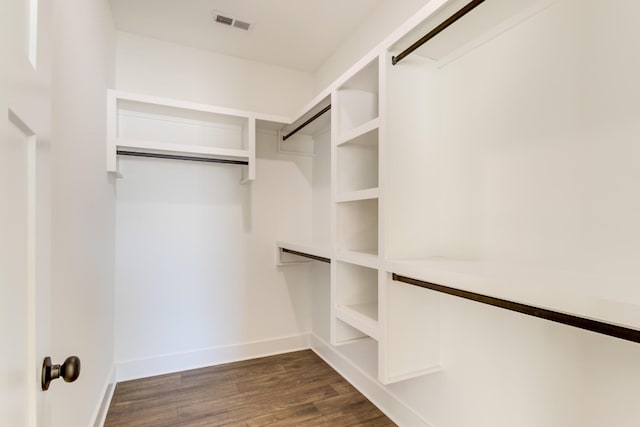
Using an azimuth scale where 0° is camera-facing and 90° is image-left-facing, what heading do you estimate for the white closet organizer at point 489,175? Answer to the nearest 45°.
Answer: approximately 45°

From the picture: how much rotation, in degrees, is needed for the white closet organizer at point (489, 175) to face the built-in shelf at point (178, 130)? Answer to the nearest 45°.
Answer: approximately 45° to its right

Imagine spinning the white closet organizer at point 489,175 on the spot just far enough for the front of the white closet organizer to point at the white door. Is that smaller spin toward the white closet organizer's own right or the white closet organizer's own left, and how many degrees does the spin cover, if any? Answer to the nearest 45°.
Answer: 0° — it already faces it
